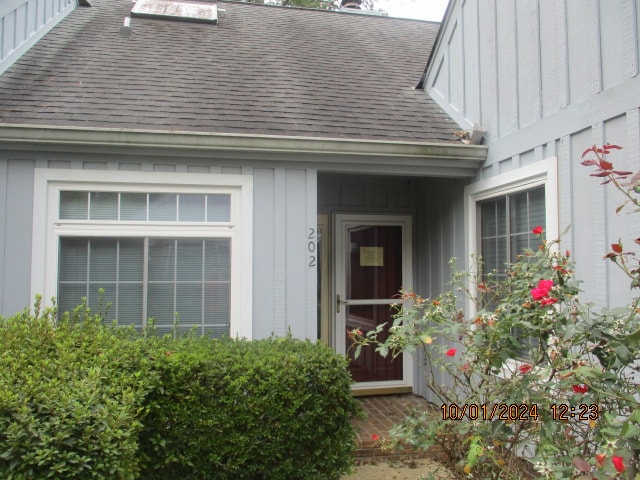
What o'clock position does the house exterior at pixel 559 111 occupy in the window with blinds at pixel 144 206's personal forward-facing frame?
The house exterior is roughly at 10 o'clock from the window with blinds.

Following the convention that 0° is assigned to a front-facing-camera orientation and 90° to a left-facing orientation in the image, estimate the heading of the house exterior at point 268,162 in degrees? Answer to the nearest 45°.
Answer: approximately 0°

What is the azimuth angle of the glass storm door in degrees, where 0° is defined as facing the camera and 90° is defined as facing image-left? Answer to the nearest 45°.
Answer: approximately 0°

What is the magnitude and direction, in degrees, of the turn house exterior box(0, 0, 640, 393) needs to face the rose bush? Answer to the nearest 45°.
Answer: approximately 45° to its left

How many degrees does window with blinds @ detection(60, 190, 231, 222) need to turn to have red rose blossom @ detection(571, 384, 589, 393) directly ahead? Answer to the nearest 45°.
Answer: approximately 45° to its left

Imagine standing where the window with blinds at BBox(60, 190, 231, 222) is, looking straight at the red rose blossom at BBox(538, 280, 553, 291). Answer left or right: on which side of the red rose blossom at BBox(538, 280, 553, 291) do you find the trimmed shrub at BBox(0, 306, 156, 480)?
right

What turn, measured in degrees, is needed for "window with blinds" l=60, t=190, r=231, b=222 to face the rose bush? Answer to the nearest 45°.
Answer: approximately 45° to its left

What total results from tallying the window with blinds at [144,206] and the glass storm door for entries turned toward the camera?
2
